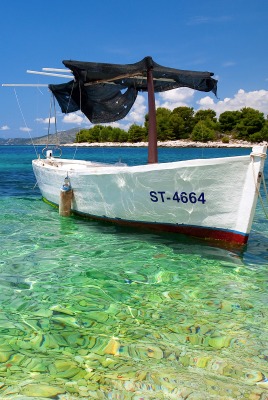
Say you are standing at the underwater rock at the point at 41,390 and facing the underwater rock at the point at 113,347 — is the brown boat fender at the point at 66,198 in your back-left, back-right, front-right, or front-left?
front-left

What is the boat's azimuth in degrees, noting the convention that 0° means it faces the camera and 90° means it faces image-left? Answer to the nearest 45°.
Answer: approximately 315°

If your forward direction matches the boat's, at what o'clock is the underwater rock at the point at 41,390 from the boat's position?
The underwater rock is roughly at 2 o'clock from the boat.

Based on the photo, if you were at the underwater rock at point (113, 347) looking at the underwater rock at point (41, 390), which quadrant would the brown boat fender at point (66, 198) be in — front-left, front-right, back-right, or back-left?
back-right

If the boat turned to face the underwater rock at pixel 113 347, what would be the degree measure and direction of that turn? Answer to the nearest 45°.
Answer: approximately 45° to its right
